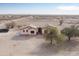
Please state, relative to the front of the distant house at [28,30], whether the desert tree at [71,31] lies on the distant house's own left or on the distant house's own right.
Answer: on the distant house's own left

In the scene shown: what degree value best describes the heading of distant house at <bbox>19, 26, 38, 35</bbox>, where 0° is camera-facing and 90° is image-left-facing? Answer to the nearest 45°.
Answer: approximately 0°
